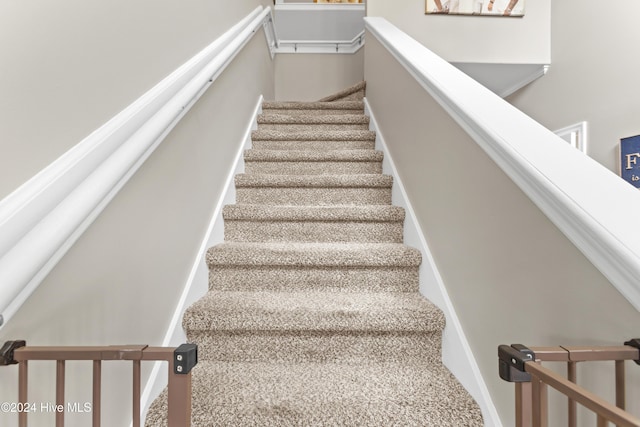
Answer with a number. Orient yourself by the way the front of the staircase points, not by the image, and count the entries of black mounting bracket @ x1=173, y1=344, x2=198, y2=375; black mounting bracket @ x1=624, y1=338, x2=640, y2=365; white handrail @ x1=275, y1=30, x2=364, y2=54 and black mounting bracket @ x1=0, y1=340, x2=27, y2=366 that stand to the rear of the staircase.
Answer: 1

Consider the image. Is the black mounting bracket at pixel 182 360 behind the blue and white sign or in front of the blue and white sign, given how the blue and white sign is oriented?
in front

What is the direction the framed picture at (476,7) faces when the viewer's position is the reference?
facing the viewer

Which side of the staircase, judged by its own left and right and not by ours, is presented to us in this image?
front

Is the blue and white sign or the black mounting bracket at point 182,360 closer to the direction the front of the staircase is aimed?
the black mounting bracket

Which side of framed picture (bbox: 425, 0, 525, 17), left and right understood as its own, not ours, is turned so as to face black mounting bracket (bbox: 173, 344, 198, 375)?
front

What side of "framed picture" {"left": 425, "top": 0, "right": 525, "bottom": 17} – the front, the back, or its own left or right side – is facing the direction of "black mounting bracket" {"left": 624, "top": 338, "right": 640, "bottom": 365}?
front

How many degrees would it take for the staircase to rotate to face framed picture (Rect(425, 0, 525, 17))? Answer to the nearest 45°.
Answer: approximately 135° to its left

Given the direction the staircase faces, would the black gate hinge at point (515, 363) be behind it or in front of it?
in front

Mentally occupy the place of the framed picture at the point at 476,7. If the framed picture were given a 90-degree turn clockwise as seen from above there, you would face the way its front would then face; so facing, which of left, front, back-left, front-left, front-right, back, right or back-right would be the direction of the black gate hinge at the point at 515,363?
left

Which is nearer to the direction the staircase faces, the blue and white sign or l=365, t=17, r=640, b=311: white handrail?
the white handrail

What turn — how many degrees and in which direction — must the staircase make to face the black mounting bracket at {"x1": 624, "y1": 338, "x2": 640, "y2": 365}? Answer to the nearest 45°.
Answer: approximately 45° to its left

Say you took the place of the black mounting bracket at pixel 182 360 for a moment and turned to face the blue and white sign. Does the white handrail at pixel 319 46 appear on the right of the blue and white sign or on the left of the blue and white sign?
left

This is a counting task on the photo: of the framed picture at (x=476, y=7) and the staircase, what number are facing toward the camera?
2
